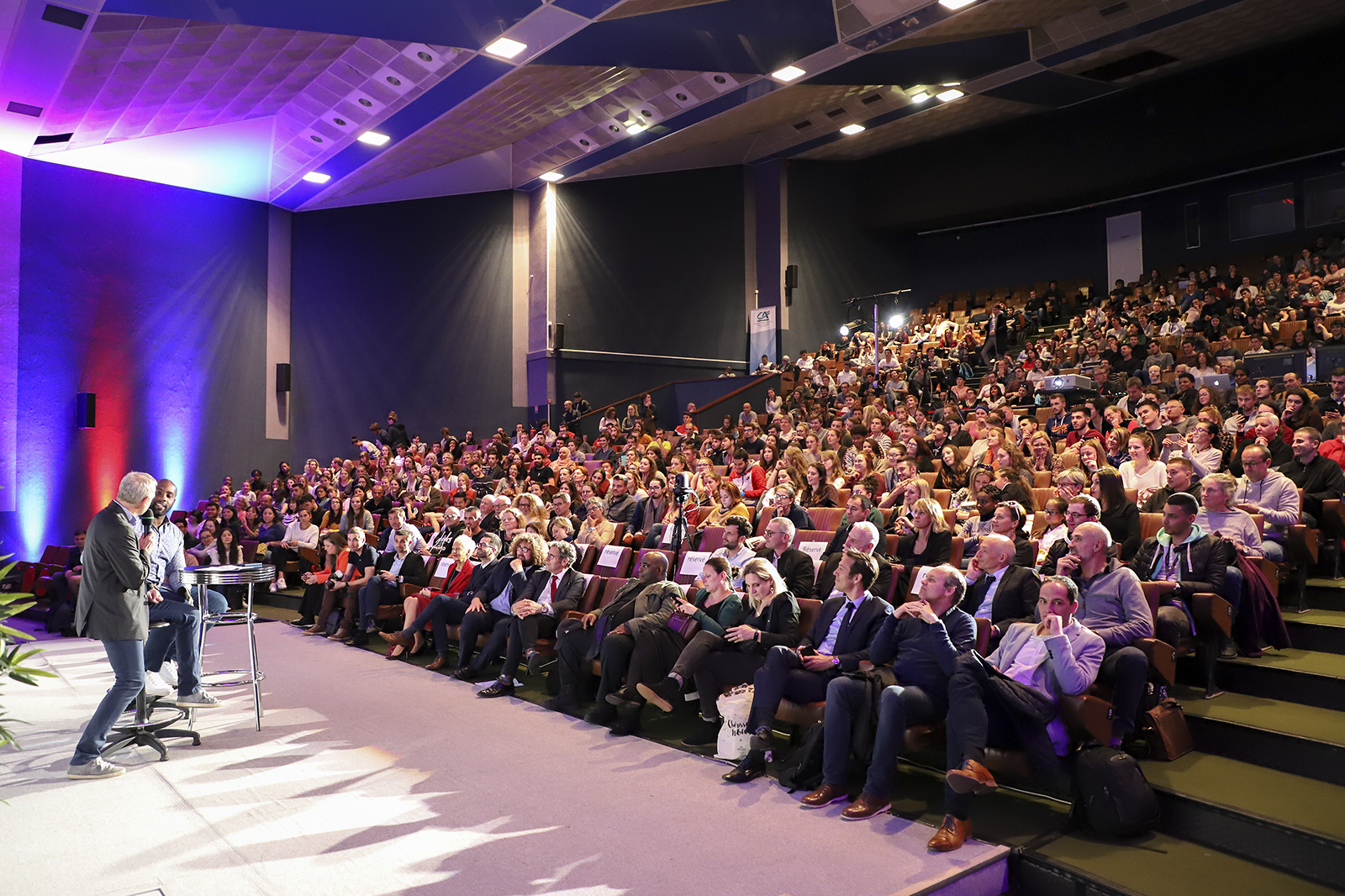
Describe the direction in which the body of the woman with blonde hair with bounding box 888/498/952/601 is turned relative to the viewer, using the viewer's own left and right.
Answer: facing the viewer and to the left of the viewer

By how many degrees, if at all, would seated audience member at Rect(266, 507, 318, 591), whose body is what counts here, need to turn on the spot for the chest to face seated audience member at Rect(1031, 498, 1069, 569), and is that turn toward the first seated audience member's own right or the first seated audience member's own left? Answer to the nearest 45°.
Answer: approximately 90° to the first seated audience member's own left

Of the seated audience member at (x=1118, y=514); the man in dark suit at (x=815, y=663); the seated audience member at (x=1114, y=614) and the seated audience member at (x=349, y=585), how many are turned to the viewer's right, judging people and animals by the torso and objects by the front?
0

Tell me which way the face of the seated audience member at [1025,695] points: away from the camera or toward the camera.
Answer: toward the camera

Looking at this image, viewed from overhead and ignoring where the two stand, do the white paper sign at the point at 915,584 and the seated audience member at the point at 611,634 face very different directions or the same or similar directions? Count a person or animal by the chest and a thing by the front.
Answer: same or similar directions

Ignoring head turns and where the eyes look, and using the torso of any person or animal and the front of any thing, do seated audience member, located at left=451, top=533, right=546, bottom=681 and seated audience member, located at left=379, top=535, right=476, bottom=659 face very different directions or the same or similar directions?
same or similar directions

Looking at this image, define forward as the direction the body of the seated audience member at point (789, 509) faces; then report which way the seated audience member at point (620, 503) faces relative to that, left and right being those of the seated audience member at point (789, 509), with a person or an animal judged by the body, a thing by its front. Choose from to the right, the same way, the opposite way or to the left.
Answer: the same way

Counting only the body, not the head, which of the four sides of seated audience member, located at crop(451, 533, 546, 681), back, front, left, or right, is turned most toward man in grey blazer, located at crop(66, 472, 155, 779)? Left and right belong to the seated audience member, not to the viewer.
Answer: front

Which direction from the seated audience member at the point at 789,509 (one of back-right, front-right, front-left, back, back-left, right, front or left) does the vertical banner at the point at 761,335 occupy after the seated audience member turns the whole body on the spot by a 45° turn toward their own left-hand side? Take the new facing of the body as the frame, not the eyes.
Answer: back

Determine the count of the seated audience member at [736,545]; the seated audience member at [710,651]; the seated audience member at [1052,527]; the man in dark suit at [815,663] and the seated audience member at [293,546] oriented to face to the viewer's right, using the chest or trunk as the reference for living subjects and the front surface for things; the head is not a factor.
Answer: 0

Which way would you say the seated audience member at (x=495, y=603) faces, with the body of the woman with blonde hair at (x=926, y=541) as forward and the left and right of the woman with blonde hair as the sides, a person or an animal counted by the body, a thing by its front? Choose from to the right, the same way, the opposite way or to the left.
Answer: the same way

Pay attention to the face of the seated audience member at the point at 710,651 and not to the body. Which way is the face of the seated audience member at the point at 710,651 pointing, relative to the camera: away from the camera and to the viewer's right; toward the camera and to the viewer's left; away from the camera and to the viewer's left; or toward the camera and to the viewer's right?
toward the camera and to the viewer's left

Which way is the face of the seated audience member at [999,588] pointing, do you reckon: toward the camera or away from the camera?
toward the camera

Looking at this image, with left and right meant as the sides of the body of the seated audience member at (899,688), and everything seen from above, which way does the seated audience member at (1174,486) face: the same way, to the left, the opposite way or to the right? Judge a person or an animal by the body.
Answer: the same way

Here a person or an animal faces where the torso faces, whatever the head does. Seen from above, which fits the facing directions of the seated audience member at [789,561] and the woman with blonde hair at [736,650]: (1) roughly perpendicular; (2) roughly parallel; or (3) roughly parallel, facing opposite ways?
roughly parallel

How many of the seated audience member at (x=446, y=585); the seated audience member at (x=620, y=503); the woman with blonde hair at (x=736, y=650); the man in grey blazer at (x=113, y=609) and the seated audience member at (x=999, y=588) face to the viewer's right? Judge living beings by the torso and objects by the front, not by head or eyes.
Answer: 1
